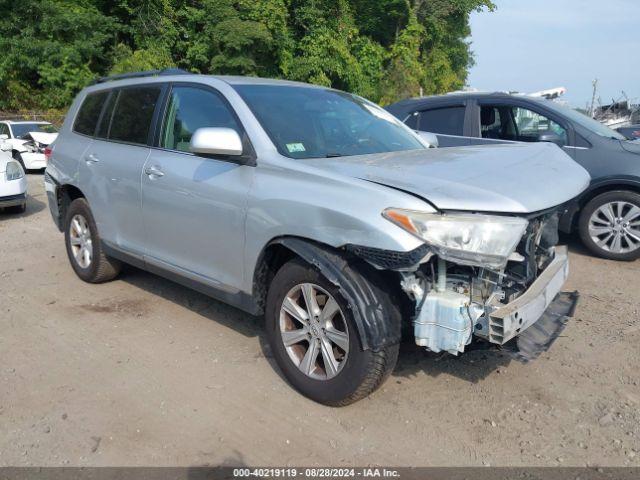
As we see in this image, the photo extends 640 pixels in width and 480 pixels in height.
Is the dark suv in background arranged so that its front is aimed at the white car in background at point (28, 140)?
no

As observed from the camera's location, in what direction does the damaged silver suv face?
facing the viewer and to the right of the viewer

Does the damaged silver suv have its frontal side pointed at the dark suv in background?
no

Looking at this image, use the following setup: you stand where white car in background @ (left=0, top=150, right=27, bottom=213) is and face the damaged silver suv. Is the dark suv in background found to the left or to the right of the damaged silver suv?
left

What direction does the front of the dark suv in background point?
to the viewer's right

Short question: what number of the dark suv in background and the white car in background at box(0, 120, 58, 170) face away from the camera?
0

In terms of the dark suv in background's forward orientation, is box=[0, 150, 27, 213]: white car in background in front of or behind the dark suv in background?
behind

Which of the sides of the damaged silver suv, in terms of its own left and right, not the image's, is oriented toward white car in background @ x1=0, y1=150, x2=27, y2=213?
back

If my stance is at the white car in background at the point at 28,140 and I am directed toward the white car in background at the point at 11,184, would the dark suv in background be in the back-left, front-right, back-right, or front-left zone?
front-left

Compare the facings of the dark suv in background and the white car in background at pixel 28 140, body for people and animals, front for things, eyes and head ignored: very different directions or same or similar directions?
same or similar directions

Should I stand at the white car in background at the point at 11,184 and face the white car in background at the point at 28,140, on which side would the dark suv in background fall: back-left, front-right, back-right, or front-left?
back-right

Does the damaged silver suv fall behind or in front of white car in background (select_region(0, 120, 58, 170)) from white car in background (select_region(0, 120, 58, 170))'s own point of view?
in front

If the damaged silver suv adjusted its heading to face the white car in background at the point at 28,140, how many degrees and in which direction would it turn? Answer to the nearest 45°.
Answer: approximately 180°

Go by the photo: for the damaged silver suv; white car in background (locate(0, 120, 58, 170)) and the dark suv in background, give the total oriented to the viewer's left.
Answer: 0

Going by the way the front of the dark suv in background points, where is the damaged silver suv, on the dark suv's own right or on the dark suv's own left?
on the dark suv's own right

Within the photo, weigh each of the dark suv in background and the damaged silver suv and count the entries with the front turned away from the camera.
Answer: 0
